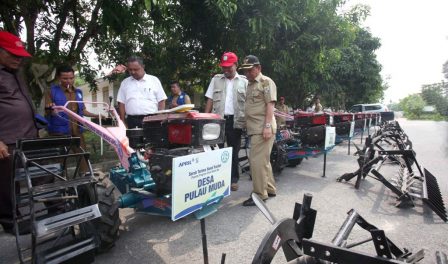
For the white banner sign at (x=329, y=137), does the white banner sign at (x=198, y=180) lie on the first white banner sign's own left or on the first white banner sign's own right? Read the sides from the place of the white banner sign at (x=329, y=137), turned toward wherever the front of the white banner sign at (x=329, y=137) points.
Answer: on the first white banner sign's own right

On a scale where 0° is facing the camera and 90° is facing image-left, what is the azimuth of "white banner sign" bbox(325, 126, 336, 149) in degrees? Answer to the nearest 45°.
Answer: approximately 315°

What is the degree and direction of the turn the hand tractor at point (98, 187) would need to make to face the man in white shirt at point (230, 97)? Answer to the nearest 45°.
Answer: approximately 90° to its left

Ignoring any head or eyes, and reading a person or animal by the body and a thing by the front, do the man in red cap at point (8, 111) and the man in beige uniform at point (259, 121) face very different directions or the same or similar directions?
very different directions

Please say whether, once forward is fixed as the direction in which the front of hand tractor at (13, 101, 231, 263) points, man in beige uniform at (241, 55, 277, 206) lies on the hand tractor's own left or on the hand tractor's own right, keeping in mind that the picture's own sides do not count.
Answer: on the hand tractor's own left

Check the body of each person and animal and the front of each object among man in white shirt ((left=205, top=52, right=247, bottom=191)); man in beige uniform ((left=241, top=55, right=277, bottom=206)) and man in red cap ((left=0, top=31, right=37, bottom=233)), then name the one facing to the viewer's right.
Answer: the man in red cap

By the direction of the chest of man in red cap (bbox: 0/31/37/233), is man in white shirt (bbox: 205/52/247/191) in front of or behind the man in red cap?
in front

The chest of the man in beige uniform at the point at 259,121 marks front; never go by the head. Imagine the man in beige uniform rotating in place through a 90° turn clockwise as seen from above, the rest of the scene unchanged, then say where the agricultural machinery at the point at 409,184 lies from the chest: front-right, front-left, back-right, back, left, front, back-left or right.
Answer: back-right

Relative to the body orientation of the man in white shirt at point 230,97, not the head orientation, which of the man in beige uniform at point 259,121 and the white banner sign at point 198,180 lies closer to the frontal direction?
the white banner sign

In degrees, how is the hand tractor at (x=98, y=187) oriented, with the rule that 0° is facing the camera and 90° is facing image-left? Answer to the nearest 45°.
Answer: approximately 315°

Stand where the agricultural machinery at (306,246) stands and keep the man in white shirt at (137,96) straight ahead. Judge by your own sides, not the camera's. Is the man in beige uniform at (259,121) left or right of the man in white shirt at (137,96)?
right

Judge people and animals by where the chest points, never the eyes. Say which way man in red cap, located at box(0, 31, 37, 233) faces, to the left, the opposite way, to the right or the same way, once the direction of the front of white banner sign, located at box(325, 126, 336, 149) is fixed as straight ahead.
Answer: to the left

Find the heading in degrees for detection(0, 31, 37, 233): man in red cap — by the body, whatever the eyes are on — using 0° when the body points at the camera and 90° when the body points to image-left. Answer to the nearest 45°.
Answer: approximately 270°

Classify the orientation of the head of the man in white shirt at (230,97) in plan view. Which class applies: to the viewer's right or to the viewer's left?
to the viewer's left
